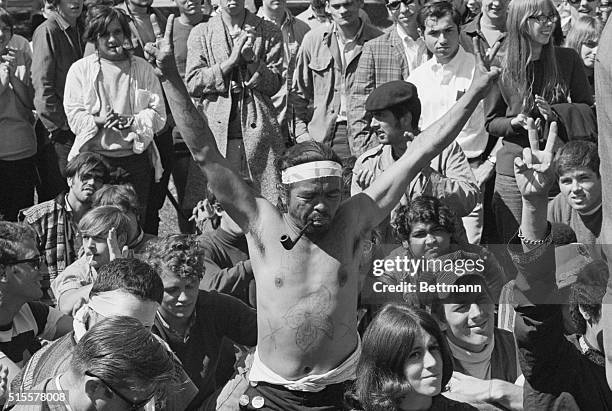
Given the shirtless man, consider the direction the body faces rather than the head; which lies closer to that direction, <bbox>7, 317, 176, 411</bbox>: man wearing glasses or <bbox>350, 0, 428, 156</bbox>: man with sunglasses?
the man wearing glasses

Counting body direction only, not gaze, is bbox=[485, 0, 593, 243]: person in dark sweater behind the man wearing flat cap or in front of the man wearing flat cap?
behind

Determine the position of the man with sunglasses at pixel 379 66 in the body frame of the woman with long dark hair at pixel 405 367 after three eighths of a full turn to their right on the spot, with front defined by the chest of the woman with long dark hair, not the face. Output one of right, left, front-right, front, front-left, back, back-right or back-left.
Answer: right

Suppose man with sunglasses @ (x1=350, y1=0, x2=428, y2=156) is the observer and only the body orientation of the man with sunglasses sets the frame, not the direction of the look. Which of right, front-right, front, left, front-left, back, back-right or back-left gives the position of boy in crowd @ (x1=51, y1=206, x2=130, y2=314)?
right

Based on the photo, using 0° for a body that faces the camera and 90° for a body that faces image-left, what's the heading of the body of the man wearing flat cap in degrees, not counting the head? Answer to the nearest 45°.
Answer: approximately 45°

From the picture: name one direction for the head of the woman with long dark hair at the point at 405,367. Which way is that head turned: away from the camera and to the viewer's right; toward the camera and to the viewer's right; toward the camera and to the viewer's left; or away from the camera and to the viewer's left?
toward the camera and to the viewer's right

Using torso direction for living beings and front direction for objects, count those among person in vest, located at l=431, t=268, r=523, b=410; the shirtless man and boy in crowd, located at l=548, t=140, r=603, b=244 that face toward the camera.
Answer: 3

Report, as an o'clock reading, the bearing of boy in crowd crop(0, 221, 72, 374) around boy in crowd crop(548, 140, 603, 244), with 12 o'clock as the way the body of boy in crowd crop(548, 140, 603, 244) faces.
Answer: boy in crowd crop(0, 221, 72, 374) is roughly at 2 o'clock from boy in crowd crop(548, 140, 603, 244).

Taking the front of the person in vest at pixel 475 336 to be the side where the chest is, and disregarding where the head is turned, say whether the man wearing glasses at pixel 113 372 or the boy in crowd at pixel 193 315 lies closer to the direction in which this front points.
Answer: the man wearing glasses

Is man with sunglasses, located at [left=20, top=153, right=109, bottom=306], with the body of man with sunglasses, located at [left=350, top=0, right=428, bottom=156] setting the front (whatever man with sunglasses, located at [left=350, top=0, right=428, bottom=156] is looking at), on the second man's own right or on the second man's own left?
on the second man's own right

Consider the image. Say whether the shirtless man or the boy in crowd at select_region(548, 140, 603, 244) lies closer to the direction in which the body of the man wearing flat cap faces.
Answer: the shirtless man

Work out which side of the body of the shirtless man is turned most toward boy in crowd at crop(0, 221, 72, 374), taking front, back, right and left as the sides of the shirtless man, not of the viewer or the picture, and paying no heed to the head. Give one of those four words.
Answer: right

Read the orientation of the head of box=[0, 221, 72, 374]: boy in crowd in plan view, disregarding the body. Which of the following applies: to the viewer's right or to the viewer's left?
to the viewer's right
